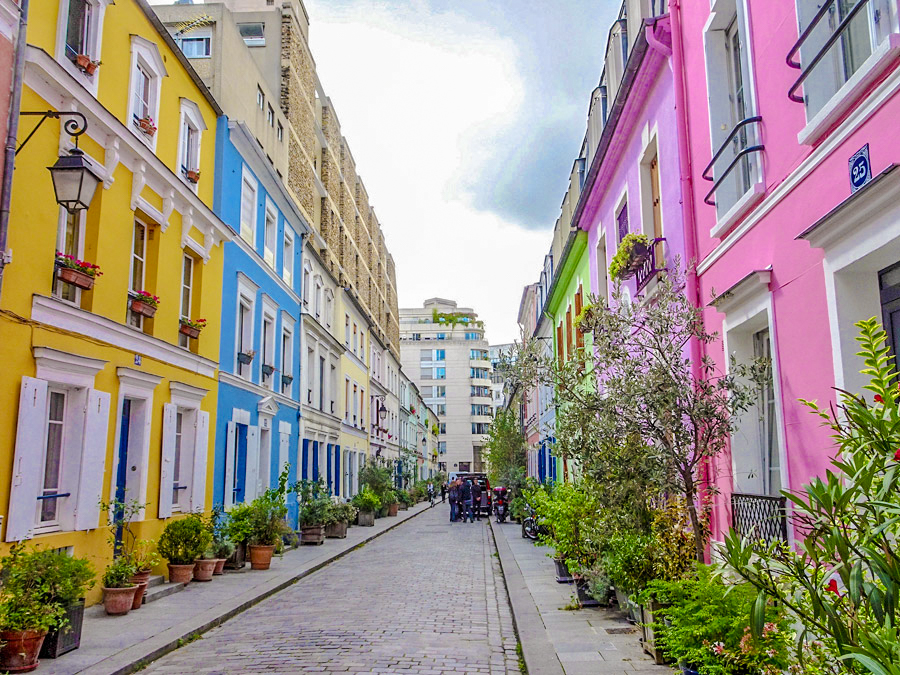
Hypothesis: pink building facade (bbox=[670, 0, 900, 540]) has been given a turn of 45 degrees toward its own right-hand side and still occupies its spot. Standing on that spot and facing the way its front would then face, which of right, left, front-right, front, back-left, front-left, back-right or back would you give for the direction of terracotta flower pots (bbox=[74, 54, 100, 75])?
front

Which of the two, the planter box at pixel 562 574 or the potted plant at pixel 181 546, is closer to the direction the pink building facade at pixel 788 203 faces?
the potted plant

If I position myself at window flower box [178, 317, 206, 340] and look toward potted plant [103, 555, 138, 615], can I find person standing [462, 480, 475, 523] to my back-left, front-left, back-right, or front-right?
back-left

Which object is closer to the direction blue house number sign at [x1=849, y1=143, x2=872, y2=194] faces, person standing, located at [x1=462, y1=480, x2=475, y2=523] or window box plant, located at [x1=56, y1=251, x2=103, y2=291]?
the window box plant

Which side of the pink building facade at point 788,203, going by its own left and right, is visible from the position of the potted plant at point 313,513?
right

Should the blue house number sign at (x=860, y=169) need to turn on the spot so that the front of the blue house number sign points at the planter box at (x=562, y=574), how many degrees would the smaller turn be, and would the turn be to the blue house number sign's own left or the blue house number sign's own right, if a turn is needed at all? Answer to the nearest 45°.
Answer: approximately 90° to the blue house number sign's own right

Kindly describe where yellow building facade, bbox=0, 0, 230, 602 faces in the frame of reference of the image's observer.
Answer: facing the viewer and to the right of the viewer

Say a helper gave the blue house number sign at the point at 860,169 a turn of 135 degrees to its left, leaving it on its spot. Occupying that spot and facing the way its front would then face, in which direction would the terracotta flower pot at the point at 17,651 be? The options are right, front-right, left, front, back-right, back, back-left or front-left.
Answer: back

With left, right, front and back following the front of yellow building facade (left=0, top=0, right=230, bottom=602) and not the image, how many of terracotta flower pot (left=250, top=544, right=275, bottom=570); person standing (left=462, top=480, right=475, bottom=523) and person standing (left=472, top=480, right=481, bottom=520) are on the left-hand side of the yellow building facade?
3

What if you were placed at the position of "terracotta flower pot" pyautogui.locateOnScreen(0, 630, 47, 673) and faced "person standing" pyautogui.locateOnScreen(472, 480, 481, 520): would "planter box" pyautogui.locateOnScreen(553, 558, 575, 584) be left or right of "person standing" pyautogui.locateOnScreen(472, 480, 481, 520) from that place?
right

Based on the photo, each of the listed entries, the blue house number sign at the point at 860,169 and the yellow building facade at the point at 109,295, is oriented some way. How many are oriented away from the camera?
0

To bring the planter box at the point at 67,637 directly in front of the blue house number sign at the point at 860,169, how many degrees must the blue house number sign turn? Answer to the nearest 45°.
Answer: approximately 45° to its right

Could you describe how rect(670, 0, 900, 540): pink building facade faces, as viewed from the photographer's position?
facing the viewer and to the left of the viewer
